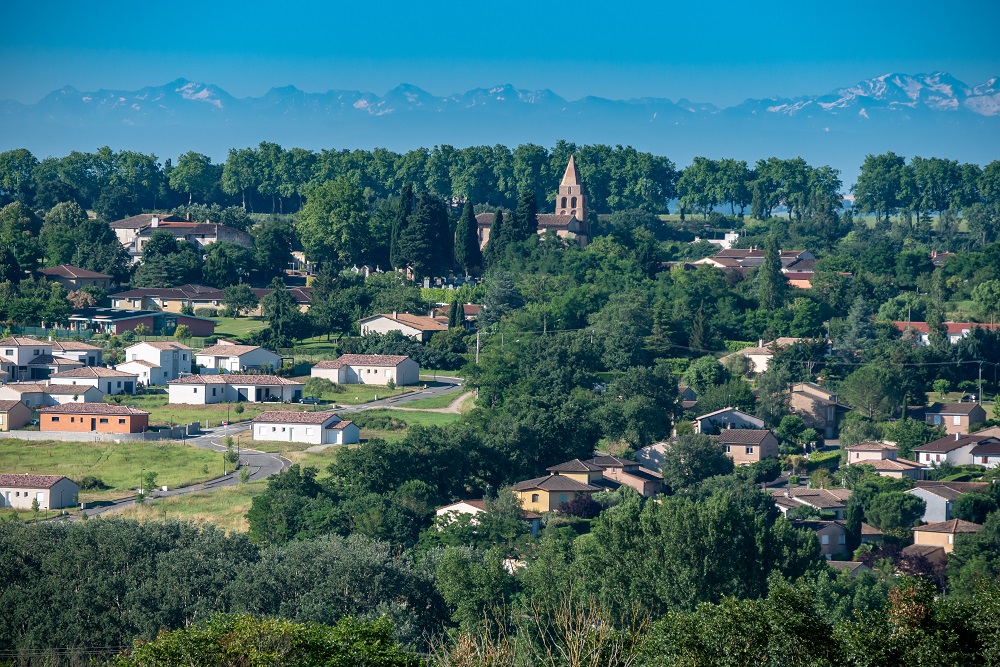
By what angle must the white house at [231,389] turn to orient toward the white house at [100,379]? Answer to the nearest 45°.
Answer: approximately 90° to its right

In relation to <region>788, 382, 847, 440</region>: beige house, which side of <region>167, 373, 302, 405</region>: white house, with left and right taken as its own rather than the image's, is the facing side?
left

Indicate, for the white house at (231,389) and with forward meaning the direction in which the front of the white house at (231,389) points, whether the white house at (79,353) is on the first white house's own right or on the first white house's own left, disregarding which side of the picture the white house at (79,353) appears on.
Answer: on the first white house's own right

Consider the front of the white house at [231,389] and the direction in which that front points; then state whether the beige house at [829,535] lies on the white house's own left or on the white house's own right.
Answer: on the white house's own left

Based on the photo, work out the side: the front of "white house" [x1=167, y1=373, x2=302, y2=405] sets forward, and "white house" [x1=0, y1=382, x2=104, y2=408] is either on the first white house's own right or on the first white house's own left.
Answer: on the first white house's own right

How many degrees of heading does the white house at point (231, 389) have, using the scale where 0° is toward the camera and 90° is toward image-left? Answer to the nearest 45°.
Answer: approximately 0°

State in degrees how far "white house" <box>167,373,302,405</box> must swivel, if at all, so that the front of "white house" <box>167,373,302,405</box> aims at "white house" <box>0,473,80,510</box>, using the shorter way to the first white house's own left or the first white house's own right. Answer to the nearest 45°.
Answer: approximately 45° to the first white house's own right

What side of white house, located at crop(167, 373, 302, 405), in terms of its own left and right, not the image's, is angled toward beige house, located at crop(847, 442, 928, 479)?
left

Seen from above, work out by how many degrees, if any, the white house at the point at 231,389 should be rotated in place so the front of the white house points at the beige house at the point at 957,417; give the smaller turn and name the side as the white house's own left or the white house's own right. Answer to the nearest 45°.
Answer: approximately 90° to the white house's own left

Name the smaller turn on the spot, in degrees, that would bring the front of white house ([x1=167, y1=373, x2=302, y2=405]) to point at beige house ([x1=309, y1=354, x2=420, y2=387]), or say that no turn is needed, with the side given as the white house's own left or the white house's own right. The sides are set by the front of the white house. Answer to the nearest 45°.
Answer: approximately 90° to the white house's own left

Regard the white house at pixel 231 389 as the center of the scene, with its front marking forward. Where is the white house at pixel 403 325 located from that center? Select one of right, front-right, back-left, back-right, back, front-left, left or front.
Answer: back-left

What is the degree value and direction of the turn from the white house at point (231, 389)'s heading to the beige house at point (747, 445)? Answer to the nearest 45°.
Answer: approximately 90° to its left

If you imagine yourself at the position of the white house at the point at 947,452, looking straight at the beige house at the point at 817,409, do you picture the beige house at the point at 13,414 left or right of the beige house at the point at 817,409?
left

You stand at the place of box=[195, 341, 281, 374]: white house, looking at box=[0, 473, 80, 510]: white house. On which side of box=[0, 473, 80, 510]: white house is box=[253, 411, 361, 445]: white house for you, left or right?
left

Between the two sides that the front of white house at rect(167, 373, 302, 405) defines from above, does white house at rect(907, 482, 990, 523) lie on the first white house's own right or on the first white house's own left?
on the first white house's own left
